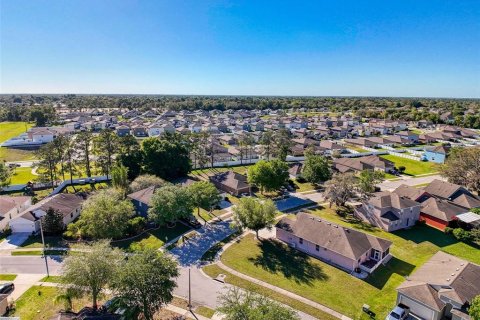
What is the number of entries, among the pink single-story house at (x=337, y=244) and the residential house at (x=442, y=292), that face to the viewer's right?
0

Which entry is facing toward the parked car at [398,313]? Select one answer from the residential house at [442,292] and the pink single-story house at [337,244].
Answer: the residential house

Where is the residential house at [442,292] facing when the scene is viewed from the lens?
facing the viewer and to the left of the viewer

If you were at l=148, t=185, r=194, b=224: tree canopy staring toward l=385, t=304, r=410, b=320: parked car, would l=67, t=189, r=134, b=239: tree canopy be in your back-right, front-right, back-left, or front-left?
back-right

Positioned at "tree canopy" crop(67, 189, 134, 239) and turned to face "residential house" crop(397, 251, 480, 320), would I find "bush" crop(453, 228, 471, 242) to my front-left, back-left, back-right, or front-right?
front-left

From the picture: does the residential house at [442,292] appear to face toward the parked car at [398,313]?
yes

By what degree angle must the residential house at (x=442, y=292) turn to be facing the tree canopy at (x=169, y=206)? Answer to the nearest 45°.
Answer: approximately 45° to its right

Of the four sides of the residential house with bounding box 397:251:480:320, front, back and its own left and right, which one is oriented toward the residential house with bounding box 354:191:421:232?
right
